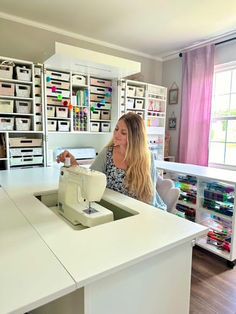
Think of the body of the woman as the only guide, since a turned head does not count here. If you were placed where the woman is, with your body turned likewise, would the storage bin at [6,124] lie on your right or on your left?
on your right

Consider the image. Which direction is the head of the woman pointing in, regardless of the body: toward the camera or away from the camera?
toward the camera

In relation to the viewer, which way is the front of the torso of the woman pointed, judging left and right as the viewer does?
facing the viewer and to the left of the viewer

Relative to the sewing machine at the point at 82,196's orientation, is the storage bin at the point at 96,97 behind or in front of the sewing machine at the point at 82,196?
in front

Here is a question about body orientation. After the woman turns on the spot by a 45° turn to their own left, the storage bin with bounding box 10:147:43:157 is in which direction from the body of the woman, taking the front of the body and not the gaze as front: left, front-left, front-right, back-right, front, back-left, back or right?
back-right

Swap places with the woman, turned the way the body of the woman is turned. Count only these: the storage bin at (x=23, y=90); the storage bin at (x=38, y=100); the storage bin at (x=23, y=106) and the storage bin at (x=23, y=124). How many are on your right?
4

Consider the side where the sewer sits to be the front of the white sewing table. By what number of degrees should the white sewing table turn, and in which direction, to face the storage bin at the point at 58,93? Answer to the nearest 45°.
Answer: approximately 45° to its left

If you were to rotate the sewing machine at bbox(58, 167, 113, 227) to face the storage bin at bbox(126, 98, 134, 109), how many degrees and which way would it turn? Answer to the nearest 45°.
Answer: approximately 45° to its left

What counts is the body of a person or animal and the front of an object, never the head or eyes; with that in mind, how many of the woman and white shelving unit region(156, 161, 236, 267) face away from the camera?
0

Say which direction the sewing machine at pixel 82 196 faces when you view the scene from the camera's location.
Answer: facing away from the viewer and to the right of the viewer

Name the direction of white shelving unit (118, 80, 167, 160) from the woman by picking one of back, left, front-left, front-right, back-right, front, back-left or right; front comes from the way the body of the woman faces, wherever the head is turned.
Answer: back-right

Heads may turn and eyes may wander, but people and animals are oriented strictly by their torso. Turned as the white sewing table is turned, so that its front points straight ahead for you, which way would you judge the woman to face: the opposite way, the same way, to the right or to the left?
the opposite way

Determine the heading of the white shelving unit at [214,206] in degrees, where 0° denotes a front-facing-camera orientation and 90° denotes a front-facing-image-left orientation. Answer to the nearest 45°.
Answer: approximately 45°

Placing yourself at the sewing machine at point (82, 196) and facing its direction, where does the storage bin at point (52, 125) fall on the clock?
The storage bin is roughly at 10 o'clock from the sewing machine.
